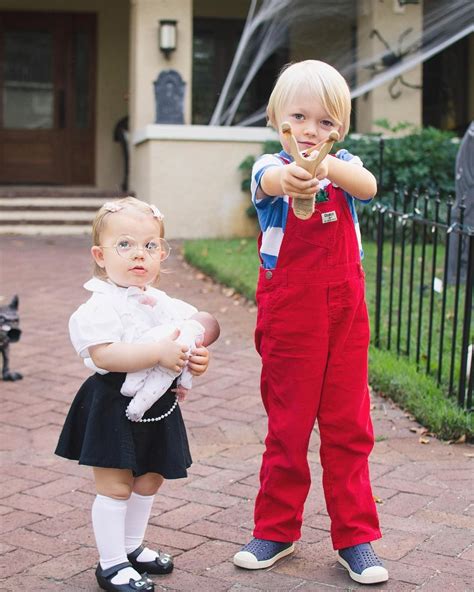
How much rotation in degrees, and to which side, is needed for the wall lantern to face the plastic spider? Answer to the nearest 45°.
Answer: approximately 90° to its left

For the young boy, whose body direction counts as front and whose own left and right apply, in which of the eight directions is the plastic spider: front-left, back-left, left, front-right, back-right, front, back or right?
back

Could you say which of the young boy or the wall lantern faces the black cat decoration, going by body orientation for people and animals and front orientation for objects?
the wall lantern

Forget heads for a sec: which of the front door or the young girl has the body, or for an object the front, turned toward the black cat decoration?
the front door

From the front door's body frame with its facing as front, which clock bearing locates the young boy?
The young boy is roughly at 12 o'clock from the front door.

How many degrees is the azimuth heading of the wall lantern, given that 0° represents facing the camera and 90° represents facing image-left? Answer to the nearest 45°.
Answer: approximately 0°

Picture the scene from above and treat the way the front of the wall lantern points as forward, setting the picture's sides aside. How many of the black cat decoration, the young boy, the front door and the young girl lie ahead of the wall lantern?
3

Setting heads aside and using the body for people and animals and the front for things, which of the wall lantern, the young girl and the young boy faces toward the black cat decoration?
the wall lantern

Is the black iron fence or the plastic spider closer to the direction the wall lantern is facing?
the black iron fence

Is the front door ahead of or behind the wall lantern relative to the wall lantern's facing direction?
behind

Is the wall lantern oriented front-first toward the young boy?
yes

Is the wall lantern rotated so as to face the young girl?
yes
